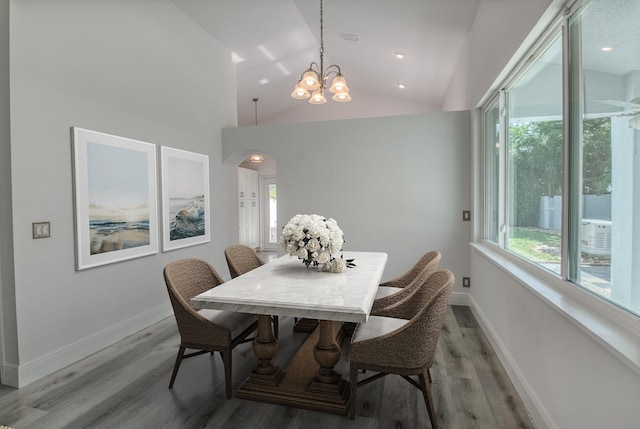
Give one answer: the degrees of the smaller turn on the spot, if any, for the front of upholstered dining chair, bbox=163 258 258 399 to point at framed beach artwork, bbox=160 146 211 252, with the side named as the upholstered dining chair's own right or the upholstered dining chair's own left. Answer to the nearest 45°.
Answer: approximately 135° to the upholstered dining chair's own left

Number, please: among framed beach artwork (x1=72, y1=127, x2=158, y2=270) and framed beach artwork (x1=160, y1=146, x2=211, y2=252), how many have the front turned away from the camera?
0

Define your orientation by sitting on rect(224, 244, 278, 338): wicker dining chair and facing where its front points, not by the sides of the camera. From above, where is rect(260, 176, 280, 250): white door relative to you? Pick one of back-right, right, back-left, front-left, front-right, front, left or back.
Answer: back-left

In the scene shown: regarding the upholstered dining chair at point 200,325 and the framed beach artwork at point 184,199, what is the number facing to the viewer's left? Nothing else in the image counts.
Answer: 0

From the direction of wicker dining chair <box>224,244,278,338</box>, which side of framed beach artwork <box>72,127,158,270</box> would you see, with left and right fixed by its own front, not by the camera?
front

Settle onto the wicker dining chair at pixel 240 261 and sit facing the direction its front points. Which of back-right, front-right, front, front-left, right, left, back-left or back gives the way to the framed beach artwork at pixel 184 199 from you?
back

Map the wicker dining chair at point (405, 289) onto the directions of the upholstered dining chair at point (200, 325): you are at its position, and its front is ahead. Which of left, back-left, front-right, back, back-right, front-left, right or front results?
front-left

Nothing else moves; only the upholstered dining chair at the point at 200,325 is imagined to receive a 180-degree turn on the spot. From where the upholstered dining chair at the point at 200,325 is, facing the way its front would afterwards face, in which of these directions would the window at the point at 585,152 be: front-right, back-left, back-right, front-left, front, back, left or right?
back

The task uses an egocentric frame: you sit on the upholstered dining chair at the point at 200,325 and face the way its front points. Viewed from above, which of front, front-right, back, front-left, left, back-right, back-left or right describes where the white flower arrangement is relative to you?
front-left

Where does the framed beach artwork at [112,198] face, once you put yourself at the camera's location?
facing the viewer and to the right of the viewer
